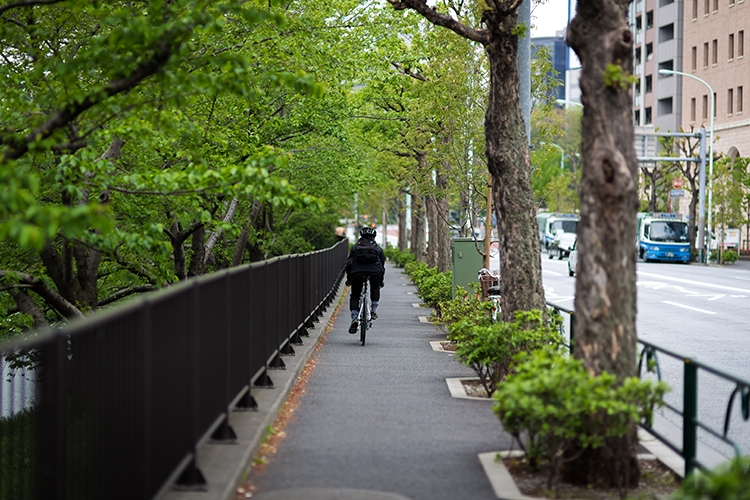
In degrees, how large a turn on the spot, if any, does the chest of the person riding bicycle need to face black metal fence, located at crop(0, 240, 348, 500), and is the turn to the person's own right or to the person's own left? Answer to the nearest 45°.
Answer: approximately 180°

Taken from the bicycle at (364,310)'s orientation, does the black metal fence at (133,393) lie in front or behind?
behind

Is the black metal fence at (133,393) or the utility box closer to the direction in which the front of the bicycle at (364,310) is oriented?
the utility box

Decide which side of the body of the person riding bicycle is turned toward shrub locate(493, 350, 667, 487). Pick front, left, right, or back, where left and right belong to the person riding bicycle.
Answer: back

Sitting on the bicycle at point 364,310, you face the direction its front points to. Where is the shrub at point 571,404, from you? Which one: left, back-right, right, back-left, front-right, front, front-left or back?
back

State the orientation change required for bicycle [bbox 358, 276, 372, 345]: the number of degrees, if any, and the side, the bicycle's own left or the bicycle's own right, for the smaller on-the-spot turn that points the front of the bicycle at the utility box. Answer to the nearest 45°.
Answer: approximately 45° to the bicycle's own right

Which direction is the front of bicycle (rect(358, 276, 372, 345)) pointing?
away from the camera

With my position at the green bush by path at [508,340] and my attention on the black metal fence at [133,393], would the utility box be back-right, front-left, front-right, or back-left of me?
back-right

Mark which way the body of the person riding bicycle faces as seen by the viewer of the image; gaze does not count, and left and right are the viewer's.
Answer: facing away from the viewer
